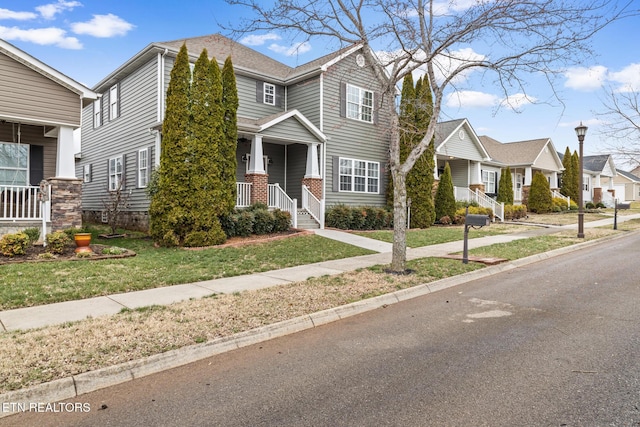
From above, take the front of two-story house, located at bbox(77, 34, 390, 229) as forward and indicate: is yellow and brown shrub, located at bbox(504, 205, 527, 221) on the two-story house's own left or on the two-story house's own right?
on the two-story house's own left

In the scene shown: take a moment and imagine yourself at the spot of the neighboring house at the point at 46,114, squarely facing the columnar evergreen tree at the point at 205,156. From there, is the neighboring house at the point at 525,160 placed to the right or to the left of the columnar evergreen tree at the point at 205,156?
left

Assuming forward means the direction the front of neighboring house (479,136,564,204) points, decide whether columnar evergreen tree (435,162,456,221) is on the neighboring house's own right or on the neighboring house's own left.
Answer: on the neighboring house's own right

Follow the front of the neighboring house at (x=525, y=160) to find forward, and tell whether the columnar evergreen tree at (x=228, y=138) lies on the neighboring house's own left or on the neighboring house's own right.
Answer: on the neighboring house's own right

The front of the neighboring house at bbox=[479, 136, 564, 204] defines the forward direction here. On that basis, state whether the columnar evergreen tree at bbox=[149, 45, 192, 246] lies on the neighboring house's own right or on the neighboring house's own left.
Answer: on the neighboring house's own right

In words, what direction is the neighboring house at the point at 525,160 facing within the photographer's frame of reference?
facing the viewer and to the right of the viewer

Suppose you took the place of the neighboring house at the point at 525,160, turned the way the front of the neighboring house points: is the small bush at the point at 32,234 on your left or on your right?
on your right

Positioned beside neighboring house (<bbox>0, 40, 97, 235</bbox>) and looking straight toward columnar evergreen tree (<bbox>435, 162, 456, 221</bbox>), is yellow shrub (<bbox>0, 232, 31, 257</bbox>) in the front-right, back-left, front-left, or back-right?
back-right

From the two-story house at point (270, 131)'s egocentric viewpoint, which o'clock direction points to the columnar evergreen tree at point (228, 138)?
The columnar evergreen tree is roughly at 2 o'clock from the two-story house.
